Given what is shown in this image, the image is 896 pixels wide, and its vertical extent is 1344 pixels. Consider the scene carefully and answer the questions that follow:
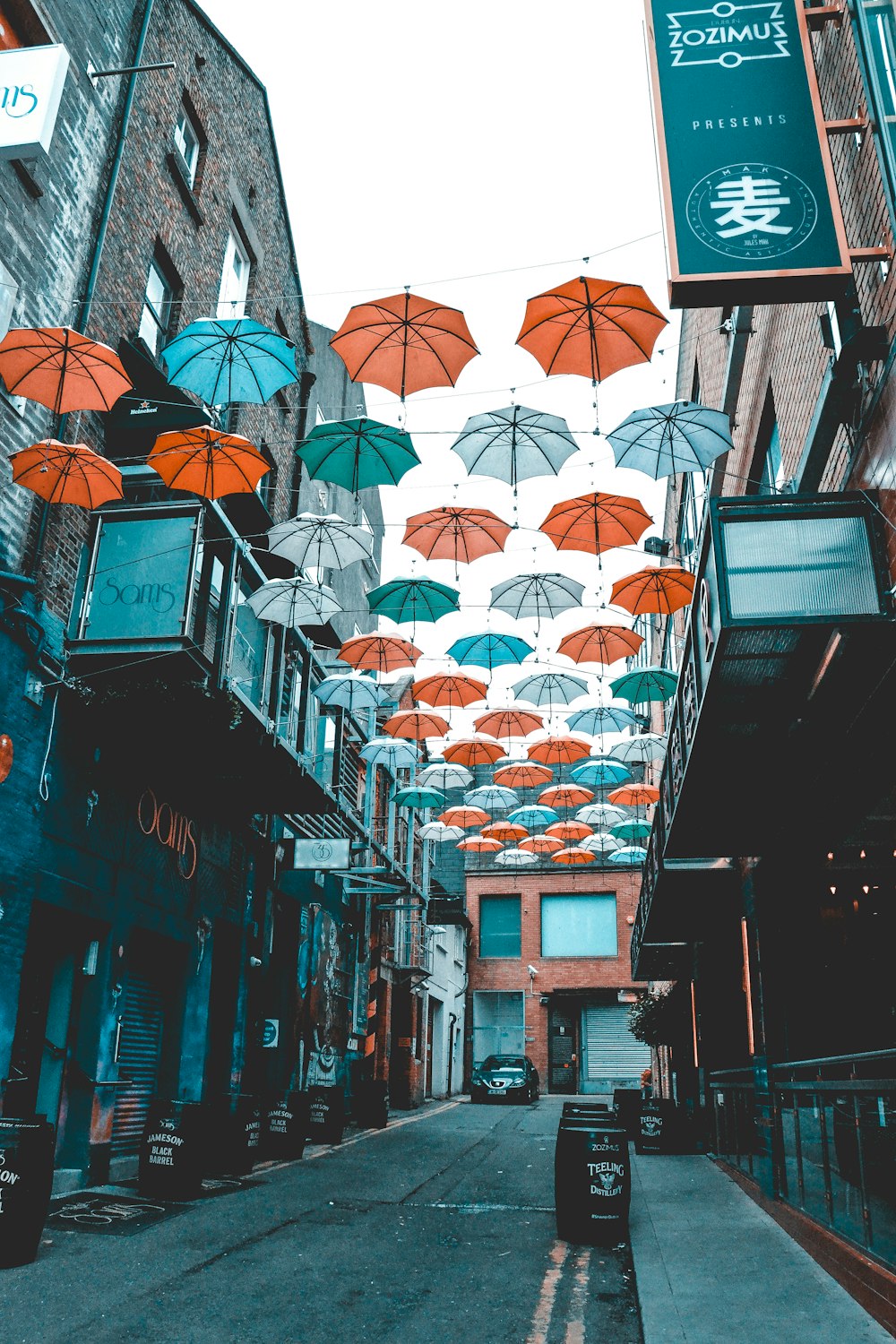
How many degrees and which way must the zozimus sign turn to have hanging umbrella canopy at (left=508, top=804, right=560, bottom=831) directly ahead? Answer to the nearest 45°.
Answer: approximately 180°

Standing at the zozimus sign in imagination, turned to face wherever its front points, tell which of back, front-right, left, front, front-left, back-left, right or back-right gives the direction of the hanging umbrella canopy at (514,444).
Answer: back-right

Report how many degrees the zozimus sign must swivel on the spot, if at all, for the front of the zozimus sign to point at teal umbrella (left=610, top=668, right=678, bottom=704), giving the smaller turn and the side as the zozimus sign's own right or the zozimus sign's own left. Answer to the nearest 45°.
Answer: approximately 180°

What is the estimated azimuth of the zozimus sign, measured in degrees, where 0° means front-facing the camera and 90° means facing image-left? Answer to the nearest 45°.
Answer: approximately 0°

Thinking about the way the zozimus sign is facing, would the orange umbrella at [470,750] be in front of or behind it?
behind

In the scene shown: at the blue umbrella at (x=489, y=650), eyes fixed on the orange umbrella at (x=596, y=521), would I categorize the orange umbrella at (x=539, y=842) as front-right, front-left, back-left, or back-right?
back-left

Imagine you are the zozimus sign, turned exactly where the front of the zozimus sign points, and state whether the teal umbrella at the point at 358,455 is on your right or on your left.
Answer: on your right

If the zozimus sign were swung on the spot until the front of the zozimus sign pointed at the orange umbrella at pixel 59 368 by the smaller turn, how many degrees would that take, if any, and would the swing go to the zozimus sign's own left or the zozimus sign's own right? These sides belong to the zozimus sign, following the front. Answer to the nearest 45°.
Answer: approximately 90° to the zozimus sign's own right

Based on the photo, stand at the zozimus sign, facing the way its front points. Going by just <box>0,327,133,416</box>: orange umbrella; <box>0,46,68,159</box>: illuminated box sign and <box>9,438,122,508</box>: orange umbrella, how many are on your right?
3

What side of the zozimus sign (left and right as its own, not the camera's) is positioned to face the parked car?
back

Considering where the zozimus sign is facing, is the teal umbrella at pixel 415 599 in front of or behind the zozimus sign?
behind
